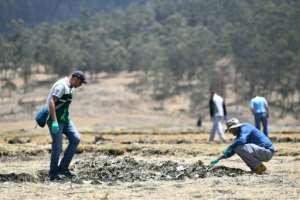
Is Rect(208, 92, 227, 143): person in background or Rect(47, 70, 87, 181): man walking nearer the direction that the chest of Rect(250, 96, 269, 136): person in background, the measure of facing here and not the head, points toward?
the person in background

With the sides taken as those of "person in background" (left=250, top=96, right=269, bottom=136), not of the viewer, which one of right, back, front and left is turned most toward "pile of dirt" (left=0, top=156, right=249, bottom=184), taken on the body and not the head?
back

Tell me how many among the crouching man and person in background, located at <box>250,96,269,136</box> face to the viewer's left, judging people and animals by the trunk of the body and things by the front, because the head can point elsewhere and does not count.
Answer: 1

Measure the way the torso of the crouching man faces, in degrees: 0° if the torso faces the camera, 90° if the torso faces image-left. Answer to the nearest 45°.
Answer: approximately 90°

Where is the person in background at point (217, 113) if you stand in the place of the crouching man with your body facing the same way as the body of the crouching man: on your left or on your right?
on your right

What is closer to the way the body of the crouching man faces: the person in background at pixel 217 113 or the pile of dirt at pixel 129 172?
the pile of dirt

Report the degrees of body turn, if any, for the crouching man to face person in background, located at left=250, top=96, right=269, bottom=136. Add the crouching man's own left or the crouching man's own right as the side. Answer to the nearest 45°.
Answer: approximately 90° to the crouching man's own right

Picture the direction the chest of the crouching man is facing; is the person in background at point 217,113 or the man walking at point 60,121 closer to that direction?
the man walking

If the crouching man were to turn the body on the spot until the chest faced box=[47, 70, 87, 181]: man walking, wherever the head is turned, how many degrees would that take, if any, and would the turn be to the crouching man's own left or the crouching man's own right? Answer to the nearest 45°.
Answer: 0° — they already face them

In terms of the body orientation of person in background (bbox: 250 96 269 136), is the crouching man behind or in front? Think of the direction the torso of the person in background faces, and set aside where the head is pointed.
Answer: behind

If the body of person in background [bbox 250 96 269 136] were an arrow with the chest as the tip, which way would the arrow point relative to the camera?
away from the camera

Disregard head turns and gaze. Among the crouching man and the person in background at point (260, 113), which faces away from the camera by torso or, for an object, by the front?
the person in background
